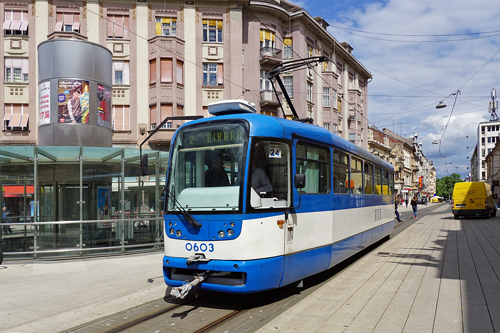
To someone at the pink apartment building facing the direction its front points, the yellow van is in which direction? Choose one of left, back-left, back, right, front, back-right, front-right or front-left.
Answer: left

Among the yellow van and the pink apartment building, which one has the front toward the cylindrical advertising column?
the pink apartment building

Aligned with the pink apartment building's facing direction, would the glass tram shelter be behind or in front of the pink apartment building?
in front

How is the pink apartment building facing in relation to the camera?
toward the camera

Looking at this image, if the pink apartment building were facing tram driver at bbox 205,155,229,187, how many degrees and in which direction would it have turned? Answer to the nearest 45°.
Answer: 0° — it already faces them

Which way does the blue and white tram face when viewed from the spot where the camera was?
facing the viewer and to the left of the viewer

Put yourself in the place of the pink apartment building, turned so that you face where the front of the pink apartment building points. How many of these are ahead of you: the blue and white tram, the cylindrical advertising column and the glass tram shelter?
3

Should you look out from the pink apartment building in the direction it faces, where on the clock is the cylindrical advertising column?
The cylindrical advertising column is roughly at 12 o'clock from the pink apartment building.

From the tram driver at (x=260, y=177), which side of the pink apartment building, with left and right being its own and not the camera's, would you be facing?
front
